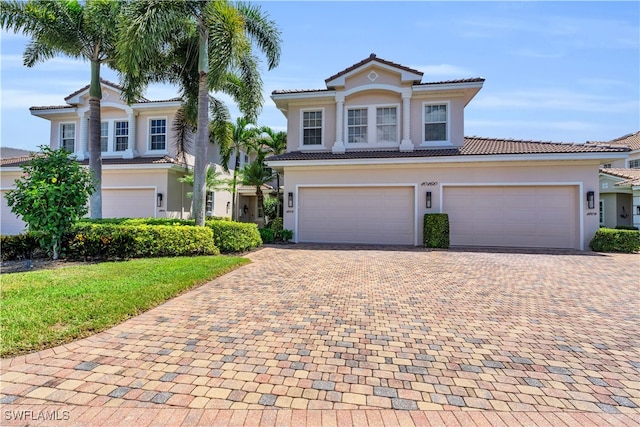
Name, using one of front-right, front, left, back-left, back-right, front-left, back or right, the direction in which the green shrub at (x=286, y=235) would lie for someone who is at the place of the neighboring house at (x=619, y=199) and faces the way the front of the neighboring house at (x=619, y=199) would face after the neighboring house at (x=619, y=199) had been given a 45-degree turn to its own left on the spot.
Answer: right

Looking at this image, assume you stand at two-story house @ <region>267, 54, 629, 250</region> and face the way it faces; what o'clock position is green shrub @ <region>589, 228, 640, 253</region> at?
The green shrub is roughly at 9 o'clock from the two-story house.

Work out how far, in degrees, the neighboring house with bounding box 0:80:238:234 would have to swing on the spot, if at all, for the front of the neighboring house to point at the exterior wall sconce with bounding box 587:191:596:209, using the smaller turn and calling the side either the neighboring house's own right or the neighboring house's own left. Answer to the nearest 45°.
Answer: approximately 45° to the neighboring house's own left

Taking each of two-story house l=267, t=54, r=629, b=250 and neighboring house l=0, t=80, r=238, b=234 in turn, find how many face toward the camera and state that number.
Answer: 2

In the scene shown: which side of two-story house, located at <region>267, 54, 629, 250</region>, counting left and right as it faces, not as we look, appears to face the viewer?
front

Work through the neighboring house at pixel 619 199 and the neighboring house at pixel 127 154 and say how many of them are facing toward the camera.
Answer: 2

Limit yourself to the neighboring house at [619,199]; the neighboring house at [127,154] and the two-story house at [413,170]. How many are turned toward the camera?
3

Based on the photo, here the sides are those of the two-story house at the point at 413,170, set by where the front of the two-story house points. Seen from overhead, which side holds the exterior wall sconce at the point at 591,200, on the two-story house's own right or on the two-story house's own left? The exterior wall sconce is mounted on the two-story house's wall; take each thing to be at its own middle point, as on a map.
on the two-story house's own left

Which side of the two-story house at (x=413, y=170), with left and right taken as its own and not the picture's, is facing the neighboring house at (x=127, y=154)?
right

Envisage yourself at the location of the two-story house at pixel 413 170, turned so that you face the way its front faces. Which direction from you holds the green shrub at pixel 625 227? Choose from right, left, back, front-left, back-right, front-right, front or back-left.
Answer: back-left

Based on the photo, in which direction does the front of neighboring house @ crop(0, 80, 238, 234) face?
toward the camera

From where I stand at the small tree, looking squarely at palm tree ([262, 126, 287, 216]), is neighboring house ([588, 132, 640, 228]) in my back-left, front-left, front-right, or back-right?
front-right

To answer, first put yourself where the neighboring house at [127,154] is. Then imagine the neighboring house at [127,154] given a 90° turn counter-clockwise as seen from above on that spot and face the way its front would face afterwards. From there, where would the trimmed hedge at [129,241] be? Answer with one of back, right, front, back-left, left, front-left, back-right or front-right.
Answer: right

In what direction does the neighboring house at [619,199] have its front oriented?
toward the camera

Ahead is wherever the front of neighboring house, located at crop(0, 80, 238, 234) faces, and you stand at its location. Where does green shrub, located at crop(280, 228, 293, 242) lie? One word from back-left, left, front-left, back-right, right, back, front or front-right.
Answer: front-left
